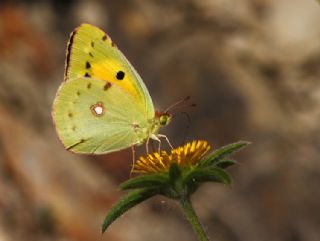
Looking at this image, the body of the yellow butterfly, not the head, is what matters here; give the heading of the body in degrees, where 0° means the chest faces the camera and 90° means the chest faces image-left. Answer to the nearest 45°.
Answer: approximately 270°
